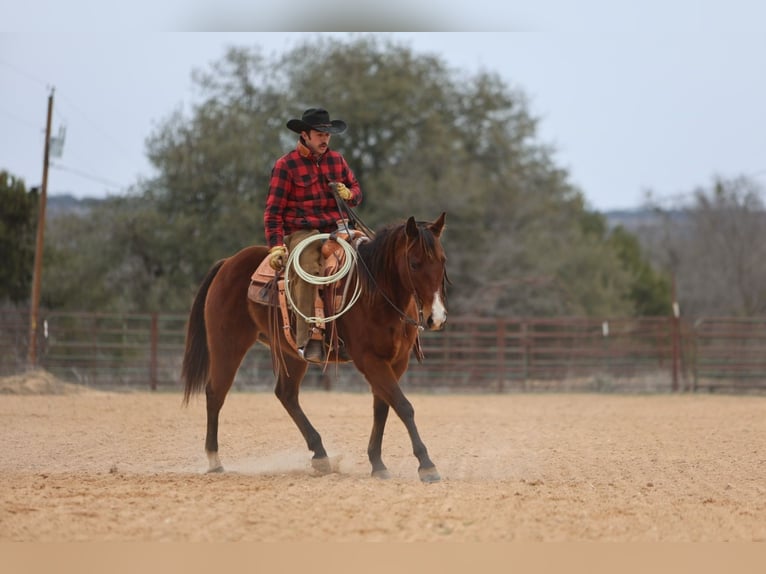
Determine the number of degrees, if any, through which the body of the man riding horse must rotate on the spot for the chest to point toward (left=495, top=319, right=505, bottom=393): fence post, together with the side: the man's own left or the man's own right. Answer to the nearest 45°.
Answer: approximately 135° to the man's own left

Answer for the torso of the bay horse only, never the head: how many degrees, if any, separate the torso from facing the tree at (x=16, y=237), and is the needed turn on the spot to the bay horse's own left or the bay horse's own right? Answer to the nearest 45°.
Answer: approximately 180°

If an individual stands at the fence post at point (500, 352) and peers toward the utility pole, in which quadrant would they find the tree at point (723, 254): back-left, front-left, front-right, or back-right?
back-right

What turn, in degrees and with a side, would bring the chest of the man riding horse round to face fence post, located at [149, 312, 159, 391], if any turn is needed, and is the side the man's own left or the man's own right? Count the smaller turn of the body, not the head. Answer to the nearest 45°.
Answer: approximately 135° to the man's own left

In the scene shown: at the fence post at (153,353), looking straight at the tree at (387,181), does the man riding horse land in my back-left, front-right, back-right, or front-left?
back-right

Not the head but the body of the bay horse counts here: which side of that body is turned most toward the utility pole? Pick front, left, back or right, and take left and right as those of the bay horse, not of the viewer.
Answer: back

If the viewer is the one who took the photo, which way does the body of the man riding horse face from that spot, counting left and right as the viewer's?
facing the viewer and to the right of the viewer

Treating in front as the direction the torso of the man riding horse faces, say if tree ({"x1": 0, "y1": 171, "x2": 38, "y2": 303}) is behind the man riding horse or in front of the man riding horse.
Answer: behind

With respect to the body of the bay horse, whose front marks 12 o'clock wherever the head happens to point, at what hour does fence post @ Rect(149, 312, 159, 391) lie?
The fence post is roughly at 7 o'clock from the bay horse.
